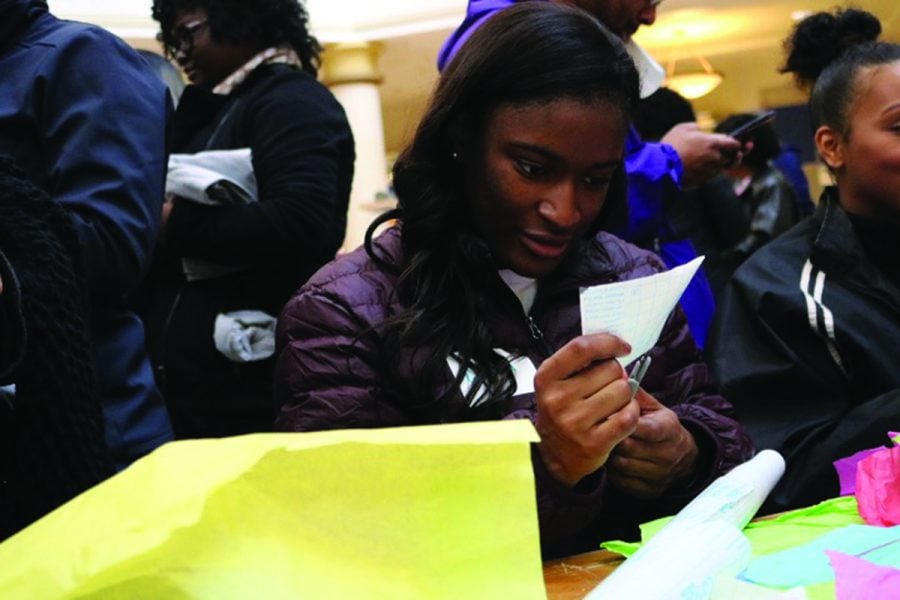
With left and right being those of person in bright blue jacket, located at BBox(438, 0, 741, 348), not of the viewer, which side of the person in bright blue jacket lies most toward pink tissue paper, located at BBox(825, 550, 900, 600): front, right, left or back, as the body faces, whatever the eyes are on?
right

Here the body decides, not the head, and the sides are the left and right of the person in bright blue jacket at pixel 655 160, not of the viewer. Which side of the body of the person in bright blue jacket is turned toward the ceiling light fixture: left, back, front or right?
left

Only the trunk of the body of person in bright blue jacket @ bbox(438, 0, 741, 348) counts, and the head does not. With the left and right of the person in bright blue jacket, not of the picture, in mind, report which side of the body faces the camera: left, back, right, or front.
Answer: right

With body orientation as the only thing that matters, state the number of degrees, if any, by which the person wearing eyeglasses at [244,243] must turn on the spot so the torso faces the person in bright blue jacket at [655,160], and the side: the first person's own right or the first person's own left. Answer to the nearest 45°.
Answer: approximately 180°

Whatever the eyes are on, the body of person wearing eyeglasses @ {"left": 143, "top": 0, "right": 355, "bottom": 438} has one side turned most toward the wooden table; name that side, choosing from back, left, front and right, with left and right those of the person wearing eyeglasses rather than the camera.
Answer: left

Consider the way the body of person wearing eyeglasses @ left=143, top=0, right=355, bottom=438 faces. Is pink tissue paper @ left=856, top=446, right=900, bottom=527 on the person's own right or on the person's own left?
on the person's own left

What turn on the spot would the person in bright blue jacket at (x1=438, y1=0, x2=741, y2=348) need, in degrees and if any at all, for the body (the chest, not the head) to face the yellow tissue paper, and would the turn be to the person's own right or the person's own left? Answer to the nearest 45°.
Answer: approximately 90° to the person's own right

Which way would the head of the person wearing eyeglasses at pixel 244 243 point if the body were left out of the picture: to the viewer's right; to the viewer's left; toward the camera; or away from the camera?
to the viewer's left

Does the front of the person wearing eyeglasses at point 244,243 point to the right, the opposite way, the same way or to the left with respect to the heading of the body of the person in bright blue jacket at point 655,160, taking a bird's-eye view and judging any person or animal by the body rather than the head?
the opposite way

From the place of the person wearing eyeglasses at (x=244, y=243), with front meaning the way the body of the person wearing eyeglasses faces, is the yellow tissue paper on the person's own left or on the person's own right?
on the person's own left

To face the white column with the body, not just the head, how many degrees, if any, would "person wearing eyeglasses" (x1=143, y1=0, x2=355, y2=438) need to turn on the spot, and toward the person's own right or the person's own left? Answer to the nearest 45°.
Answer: approximately 90° to the person's own right

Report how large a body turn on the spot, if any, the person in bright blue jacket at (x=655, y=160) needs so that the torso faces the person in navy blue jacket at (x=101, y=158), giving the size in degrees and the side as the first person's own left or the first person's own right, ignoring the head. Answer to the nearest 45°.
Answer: approximately 135° to the first person's own right

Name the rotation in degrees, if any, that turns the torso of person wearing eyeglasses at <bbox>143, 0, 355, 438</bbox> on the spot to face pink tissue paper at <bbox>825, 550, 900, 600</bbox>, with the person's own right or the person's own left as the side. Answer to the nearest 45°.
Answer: approximately 90° to the person's own left

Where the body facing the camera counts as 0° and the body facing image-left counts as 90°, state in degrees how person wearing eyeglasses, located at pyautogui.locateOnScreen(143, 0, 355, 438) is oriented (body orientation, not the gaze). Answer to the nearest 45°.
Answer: approximately 90°
